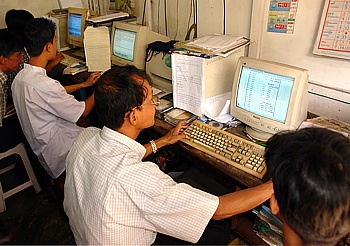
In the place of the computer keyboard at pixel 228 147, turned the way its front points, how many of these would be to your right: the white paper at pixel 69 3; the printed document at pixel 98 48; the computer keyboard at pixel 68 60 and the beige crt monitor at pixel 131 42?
4

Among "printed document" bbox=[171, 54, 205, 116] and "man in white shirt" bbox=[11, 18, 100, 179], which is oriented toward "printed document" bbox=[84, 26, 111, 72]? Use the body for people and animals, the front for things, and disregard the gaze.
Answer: the man in white shirt

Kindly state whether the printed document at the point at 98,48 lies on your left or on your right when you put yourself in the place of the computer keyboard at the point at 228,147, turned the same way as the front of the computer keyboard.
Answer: on your right

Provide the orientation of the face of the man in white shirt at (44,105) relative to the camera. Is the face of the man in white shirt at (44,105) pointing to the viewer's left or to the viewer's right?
to the viewer's right

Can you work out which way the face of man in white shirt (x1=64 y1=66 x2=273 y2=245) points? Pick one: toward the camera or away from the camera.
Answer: away from the camera

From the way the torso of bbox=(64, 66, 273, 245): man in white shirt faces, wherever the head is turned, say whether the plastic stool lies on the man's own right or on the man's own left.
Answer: on the man's own left

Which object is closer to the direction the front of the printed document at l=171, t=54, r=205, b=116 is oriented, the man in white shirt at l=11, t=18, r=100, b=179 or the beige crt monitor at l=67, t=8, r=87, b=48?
the man in white shirt

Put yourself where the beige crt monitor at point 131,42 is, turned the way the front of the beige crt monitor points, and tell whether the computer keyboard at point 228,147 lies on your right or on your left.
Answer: on your left

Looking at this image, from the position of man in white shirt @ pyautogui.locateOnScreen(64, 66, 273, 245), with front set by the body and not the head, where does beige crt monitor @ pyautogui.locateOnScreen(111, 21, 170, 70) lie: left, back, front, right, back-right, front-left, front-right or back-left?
front-left

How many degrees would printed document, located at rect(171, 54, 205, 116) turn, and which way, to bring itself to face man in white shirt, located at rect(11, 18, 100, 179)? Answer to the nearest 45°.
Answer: approximately 45° to its right

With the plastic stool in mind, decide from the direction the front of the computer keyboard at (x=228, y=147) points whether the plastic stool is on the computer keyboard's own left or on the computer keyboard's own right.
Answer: on the computer keyboard's own right
